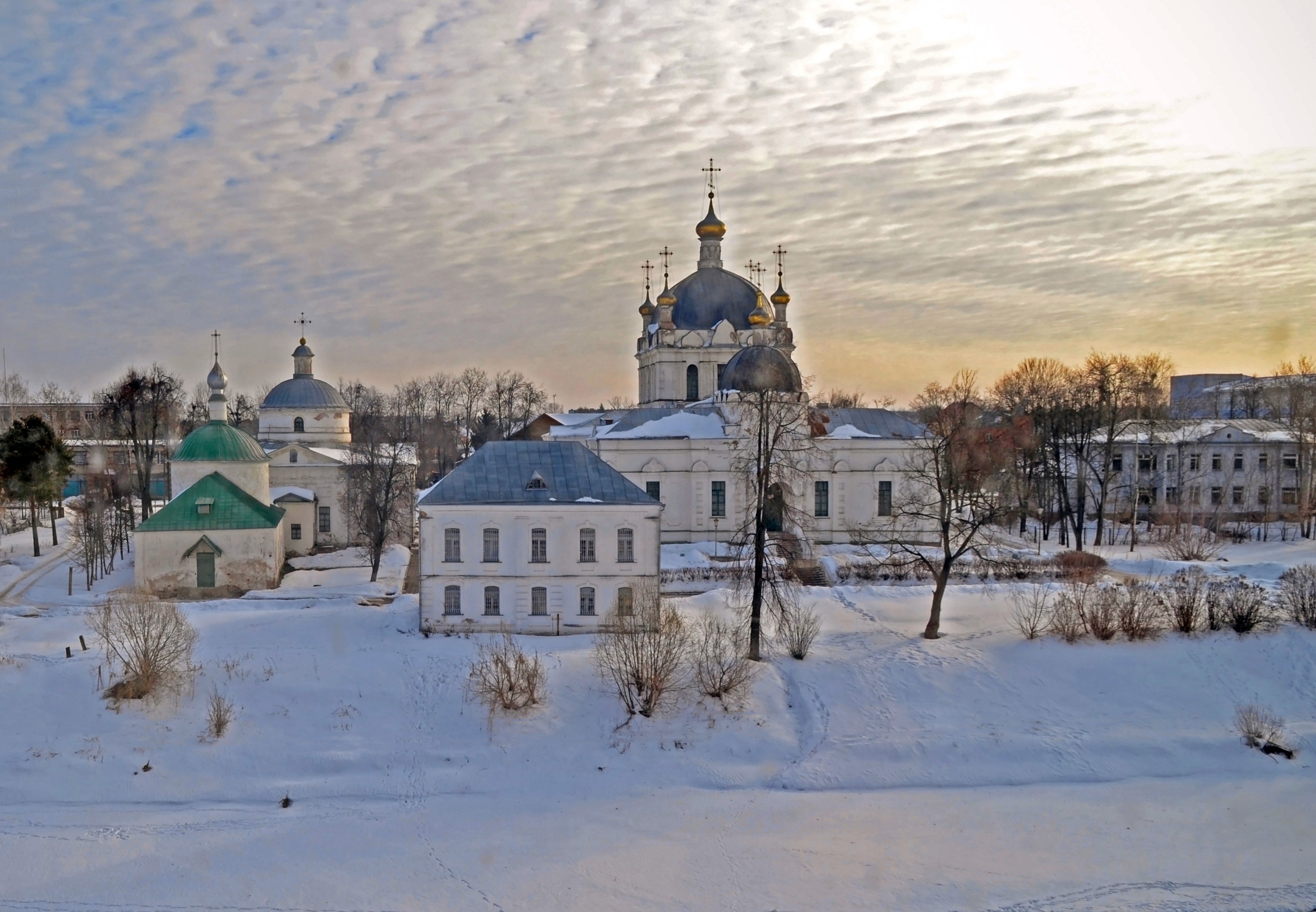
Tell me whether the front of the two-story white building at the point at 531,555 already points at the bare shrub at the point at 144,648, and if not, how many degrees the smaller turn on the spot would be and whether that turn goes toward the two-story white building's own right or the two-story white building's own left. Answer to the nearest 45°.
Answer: approximately 45° to the two-story white building's own right

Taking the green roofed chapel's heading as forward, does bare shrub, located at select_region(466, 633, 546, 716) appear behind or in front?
in front

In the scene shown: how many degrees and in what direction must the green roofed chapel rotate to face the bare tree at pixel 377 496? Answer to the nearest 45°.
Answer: approximately 135° to its left

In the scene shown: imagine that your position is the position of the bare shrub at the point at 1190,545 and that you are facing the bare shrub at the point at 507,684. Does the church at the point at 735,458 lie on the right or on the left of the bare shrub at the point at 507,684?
right

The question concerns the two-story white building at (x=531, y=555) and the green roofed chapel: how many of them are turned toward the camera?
2

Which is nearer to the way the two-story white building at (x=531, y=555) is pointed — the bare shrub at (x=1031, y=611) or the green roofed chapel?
the bare shrub

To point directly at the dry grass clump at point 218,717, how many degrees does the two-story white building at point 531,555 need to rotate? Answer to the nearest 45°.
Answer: approximately 45° to its right

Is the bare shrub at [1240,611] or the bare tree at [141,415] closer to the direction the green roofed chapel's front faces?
the bare shrub

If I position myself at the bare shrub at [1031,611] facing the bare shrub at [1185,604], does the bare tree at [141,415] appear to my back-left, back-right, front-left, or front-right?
back-left

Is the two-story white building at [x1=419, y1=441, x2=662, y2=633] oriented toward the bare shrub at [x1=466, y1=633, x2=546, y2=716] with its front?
yes

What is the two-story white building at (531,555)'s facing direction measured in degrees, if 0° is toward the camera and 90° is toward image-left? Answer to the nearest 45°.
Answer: approximately 0°

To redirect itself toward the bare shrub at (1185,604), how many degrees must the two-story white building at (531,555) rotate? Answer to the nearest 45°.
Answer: approximately 90° to its left

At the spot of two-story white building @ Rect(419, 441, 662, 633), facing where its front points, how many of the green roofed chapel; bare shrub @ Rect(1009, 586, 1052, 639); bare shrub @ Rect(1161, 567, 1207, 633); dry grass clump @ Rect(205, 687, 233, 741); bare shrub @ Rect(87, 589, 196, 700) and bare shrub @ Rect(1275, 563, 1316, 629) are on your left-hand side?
3

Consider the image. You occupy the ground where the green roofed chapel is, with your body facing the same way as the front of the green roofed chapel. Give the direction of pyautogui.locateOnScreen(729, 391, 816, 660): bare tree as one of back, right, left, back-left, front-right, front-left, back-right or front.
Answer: front-left

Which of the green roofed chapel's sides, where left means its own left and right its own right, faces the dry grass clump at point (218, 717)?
front
